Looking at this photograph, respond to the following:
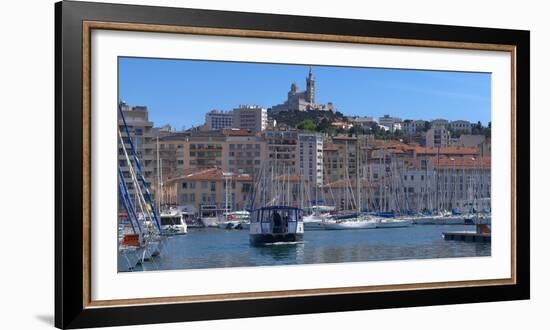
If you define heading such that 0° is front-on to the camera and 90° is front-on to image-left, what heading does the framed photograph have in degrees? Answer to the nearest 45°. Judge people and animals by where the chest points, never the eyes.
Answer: approximately 315°
